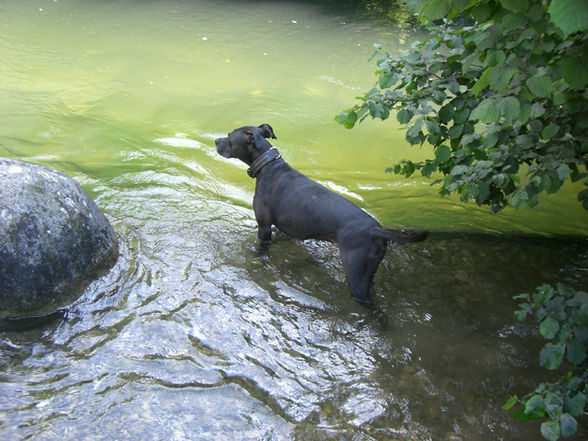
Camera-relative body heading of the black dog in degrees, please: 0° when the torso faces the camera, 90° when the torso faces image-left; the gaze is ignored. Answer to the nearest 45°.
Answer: approximately 135°

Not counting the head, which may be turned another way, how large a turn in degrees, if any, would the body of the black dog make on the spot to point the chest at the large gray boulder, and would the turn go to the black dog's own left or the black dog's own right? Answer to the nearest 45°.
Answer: approximately 90° to the black dog's own left
